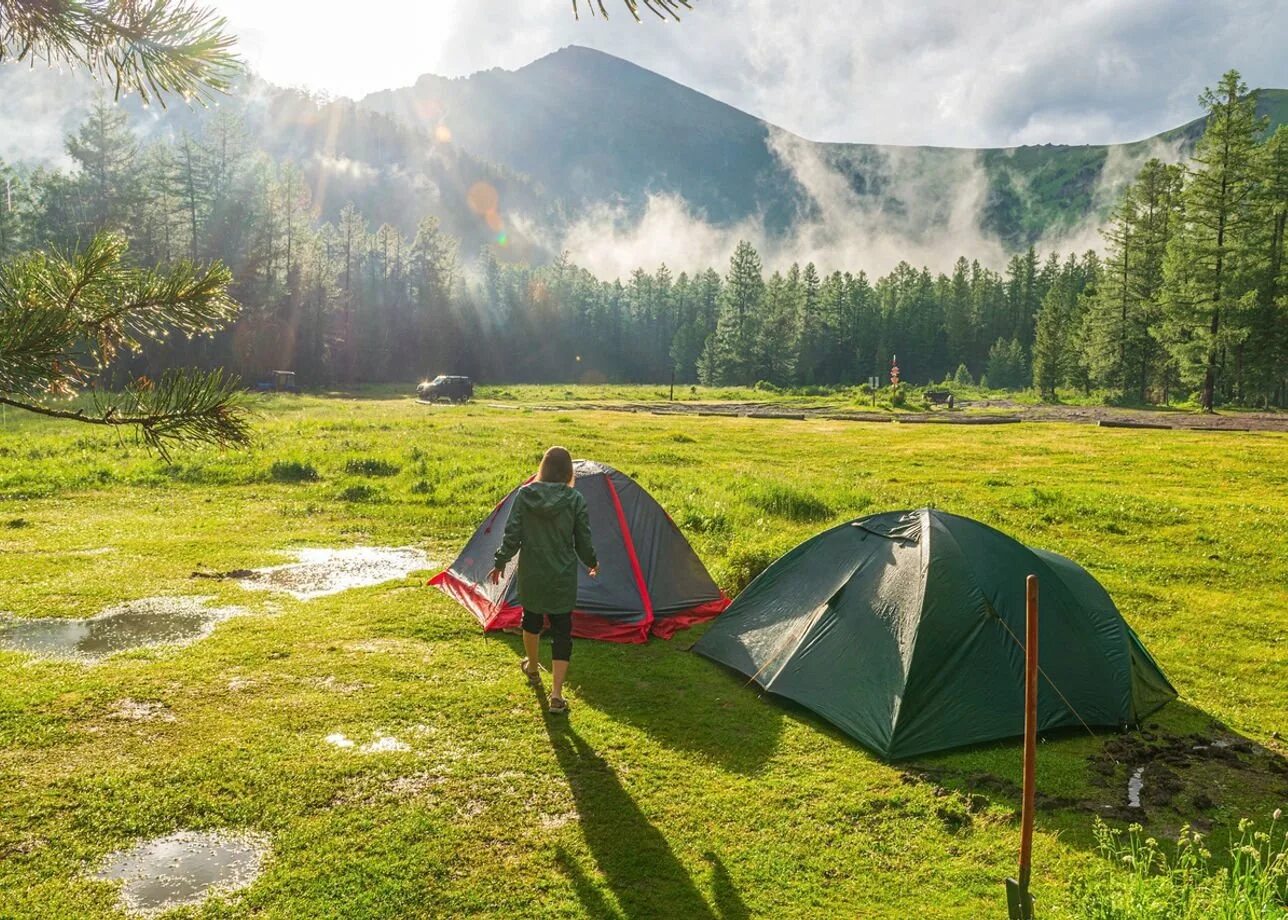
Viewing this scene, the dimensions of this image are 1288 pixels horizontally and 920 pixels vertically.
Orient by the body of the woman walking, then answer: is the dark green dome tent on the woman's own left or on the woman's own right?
on the woman's own right

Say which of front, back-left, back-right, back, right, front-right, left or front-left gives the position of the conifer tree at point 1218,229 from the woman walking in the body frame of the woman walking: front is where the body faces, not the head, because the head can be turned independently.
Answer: front-right

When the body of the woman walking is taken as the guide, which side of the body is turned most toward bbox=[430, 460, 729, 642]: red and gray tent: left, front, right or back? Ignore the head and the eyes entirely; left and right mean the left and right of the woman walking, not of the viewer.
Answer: front

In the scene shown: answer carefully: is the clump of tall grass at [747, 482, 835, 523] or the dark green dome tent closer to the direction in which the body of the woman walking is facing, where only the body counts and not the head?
the clump of tall grass

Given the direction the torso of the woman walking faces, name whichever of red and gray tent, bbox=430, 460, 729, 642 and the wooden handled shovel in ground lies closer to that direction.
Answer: the red and gray tent

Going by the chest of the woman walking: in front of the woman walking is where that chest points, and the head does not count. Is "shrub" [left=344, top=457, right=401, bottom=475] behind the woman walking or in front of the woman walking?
in front

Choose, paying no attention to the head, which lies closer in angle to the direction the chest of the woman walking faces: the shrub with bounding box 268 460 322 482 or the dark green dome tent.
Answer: the shrub

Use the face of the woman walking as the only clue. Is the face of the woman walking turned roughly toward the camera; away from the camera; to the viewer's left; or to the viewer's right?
away from the camera

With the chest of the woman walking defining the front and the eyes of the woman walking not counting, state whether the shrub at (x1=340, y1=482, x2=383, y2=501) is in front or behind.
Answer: in front

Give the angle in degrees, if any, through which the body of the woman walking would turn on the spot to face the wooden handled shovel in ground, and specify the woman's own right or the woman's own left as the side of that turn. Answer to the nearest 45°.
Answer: approximately 135° to the woman's own right

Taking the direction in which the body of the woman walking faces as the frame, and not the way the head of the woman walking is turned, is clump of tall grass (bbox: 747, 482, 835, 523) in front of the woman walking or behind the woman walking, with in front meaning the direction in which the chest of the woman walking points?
in front

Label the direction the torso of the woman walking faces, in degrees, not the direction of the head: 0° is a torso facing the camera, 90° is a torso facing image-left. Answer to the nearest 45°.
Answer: approximately 180°
